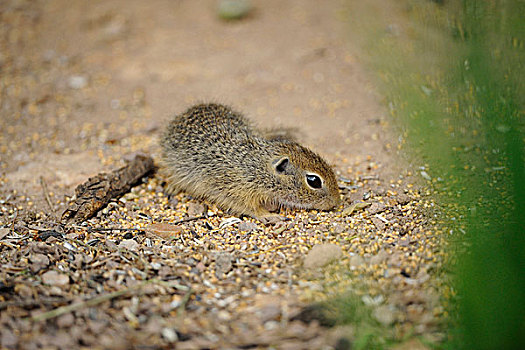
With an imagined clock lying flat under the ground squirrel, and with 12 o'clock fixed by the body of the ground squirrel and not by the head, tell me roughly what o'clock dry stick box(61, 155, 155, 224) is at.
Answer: The dry stick is roughly at 6 o'clock from the ground squirrel.

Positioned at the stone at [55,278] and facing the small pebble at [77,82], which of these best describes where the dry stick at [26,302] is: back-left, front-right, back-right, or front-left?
back-left

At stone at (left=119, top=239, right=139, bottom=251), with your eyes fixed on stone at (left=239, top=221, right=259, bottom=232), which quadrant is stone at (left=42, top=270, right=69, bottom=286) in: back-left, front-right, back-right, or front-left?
back-right

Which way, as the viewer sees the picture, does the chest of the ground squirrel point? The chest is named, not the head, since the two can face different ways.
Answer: to the viewer's right

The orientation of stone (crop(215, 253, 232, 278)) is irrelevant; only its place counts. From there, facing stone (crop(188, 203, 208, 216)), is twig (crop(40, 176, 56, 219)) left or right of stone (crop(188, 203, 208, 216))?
left

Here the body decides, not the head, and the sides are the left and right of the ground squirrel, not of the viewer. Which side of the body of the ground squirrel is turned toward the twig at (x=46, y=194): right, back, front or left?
back
